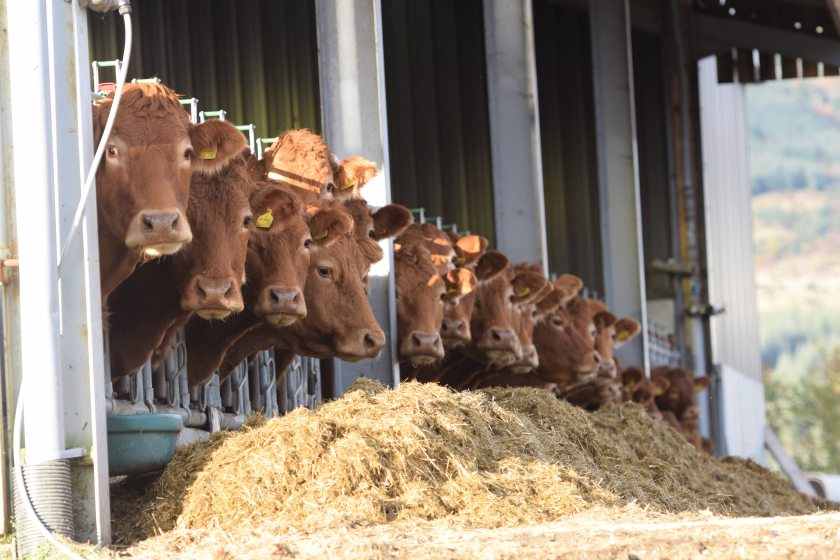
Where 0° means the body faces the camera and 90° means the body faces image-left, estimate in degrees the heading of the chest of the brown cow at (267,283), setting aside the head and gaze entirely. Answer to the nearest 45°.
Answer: approximately 315°

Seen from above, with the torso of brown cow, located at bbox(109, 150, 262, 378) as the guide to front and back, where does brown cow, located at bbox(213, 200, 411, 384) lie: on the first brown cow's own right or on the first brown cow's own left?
on the first brown cow's own left

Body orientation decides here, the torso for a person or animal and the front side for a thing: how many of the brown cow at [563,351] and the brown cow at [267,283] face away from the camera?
0

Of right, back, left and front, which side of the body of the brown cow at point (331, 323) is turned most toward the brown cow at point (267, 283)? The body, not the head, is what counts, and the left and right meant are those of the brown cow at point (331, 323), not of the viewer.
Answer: right

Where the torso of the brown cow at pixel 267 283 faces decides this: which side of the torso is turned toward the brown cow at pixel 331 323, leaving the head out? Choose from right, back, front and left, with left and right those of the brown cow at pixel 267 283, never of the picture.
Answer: left

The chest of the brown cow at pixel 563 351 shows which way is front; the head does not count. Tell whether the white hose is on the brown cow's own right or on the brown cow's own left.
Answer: on the brown cow's own right

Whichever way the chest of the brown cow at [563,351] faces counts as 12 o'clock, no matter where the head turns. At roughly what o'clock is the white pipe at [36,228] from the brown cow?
The white pipe is roughly at 2 o'clock from the brown cow.
